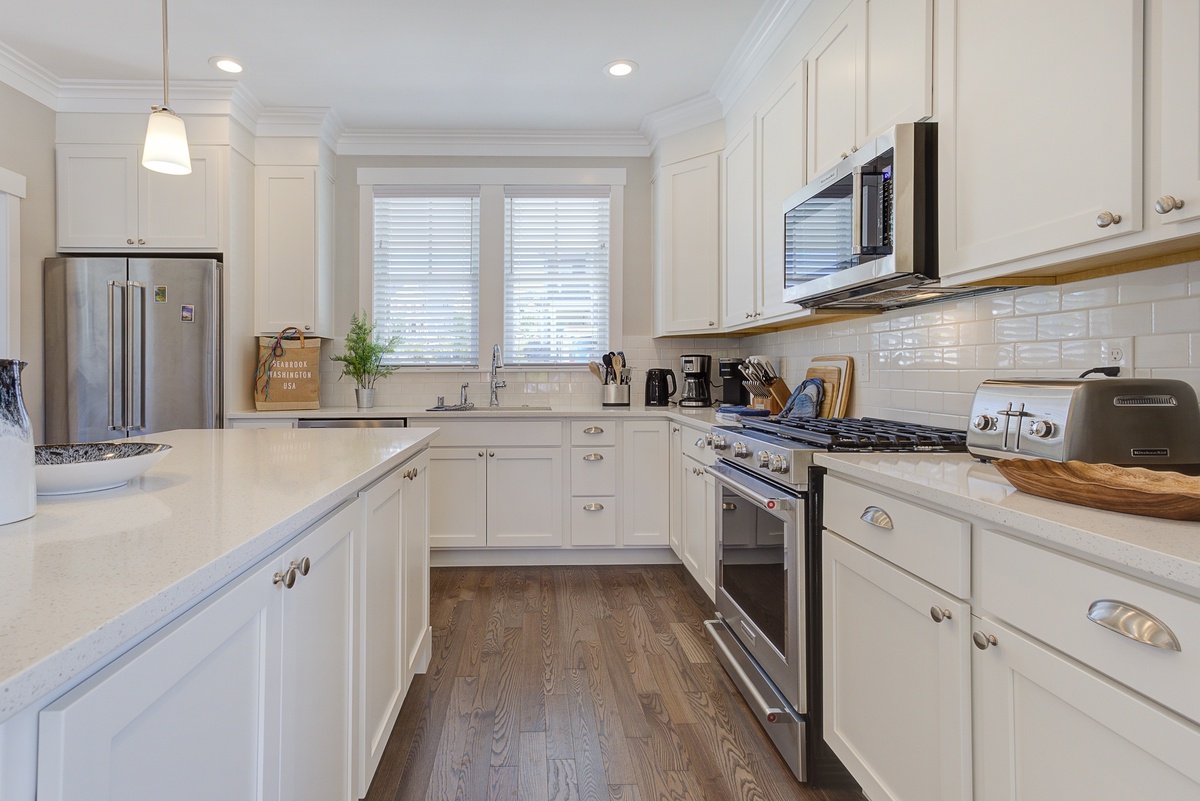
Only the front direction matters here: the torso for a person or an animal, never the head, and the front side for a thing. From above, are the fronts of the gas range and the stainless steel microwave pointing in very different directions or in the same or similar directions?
same or similar directions

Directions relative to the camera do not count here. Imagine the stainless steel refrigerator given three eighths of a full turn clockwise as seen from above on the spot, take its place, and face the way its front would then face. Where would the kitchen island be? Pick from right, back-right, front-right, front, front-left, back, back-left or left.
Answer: back

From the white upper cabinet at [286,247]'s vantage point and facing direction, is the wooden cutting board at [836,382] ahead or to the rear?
ahead

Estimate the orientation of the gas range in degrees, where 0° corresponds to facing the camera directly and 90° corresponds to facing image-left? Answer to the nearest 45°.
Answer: approximately 45°

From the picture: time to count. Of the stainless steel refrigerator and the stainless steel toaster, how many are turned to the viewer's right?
0

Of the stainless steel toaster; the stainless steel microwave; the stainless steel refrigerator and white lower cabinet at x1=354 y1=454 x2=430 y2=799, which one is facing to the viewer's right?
the white lower cabinet

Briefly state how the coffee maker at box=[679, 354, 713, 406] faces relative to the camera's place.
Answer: facing the viewer and to the left of the viewer

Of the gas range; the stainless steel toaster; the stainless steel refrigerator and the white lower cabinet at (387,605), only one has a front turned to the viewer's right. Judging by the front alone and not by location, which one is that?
the white lower cabinet

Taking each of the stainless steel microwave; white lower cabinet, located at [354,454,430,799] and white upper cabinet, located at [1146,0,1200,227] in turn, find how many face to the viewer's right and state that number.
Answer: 1

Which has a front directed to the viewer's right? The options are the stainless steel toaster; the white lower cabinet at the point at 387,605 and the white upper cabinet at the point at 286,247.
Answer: the white lower cabinet

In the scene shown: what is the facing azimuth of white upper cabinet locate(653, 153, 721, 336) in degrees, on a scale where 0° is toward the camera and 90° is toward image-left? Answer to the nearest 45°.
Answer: approximately 45°

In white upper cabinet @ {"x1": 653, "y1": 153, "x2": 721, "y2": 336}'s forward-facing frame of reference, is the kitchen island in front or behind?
in front

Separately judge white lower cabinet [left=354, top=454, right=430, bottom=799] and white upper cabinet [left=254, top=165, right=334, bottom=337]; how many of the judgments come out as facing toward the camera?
1

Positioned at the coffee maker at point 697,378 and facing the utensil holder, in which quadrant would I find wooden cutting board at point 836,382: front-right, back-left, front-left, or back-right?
back-left

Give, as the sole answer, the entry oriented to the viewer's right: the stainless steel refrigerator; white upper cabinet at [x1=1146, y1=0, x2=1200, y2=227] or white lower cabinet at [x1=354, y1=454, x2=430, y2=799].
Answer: the white lower cabinet

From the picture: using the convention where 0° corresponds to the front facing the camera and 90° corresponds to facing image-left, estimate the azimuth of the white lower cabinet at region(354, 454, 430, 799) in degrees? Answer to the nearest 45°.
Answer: approximately 270°
